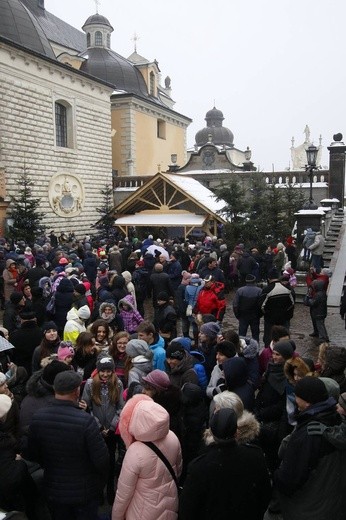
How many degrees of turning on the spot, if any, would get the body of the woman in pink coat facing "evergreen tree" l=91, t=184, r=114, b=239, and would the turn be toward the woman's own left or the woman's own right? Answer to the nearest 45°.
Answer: approximately 45° to the woman's own right

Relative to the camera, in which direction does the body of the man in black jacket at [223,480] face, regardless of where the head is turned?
away from the camera

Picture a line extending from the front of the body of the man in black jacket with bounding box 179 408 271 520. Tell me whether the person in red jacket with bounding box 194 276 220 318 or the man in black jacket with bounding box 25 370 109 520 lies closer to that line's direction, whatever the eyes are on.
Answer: the person in red jacket

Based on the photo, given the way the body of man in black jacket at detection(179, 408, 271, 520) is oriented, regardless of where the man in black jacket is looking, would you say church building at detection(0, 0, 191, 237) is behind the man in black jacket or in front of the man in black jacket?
in front

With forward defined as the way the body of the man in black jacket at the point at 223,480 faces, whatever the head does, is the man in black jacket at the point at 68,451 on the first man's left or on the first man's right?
on the first man's left

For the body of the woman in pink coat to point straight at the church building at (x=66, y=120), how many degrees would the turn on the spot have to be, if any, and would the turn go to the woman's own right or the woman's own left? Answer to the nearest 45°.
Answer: approximately 45° to the woman's own right

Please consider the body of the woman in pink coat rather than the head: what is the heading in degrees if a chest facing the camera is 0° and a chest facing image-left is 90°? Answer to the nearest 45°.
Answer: approximately 135°

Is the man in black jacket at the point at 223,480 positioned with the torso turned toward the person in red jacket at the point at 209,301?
yes

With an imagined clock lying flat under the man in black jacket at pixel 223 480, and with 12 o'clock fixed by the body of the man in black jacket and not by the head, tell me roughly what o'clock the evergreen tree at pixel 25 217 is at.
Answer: The evergreen tree is roughly at 11 o'clock from the man in black jacket.

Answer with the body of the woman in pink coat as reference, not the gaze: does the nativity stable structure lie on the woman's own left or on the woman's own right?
on the woman's own right

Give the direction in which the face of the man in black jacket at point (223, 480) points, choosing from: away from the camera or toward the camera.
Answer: away from the camera
